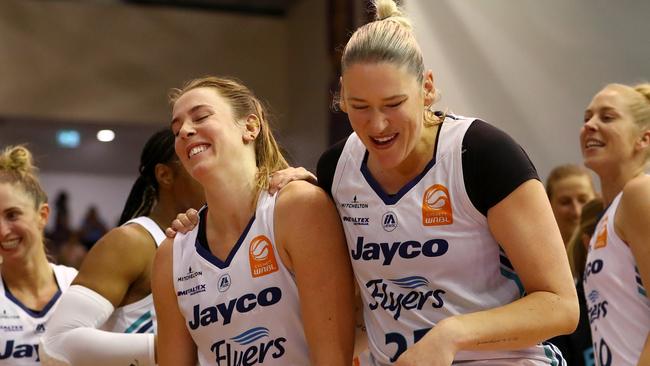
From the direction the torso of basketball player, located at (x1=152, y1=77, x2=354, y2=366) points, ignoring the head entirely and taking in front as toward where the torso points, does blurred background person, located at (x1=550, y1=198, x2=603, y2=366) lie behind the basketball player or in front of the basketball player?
behind

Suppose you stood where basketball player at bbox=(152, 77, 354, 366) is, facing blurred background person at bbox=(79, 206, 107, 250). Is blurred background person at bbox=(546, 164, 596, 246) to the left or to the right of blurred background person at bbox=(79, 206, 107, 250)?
right

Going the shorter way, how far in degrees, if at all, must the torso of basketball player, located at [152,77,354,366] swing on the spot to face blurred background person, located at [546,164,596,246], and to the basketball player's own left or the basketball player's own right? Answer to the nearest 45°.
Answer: approximately 180°

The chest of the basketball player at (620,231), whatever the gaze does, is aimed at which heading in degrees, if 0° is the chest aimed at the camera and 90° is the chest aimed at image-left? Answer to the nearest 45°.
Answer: approximately 45°

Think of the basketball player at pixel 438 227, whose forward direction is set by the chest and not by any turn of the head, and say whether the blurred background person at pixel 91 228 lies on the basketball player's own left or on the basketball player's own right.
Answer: on the basketball player's own right
